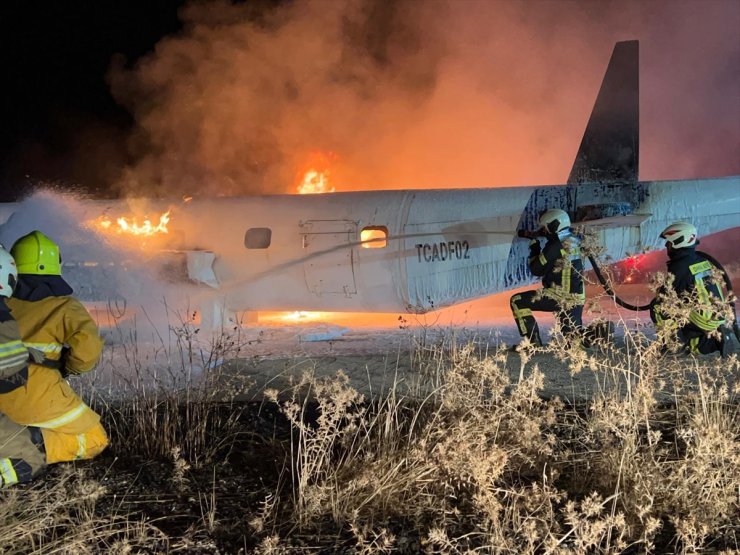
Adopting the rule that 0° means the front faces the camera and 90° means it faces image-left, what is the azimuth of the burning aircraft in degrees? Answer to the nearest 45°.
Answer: approximately 90°

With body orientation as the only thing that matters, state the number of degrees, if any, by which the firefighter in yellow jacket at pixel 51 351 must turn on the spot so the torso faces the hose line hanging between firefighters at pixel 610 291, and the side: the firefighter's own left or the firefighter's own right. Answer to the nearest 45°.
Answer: approximately 45° to the firefighter's own right

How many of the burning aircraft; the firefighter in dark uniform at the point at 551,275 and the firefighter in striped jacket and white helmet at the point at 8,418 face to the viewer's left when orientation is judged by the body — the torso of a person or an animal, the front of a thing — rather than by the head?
2

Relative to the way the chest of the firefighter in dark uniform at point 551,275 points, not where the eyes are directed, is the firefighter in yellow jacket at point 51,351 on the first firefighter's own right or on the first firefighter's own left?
on the first firefighter's own left

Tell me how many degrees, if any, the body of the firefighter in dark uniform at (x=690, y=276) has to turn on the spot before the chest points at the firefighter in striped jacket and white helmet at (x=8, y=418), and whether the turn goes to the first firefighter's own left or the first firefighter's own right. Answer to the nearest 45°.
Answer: approximately 90° to the first firefighter's own left

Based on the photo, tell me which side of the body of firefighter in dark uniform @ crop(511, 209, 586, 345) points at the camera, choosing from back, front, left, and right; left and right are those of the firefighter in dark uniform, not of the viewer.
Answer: left

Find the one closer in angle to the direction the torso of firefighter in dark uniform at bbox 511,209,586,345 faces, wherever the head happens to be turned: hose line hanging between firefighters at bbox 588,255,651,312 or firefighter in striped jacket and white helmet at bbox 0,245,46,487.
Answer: the firefighter in striped jacket and white helmet

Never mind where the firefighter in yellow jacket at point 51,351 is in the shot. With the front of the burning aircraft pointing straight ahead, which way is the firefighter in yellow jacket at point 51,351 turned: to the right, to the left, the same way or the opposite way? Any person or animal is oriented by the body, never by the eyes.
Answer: to the right

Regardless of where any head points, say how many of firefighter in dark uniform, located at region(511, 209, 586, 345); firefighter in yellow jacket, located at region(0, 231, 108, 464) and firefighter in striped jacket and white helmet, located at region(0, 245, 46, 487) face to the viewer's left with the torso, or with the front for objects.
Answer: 1
